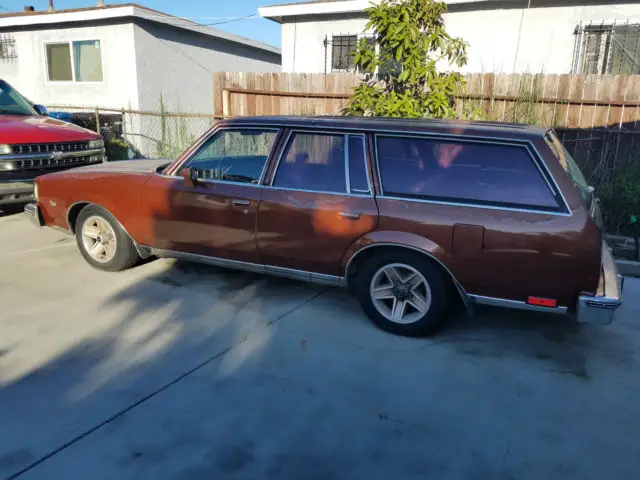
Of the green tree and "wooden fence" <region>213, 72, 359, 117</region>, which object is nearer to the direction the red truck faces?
the green tree

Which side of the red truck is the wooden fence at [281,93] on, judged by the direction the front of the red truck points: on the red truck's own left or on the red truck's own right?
on the red truck's own left

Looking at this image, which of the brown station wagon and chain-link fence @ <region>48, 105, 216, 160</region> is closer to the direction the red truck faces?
the brown station wagon

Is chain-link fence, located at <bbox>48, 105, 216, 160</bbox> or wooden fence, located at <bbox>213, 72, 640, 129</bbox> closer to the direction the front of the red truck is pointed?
the wooden fence

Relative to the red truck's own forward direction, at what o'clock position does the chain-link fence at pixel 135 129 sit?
The chain-link fence is roughly at 8 o'clock from the red truck.

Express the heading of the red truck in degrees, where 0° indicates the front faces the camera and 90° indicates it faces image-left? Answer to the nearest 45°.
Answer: approximately 315°
